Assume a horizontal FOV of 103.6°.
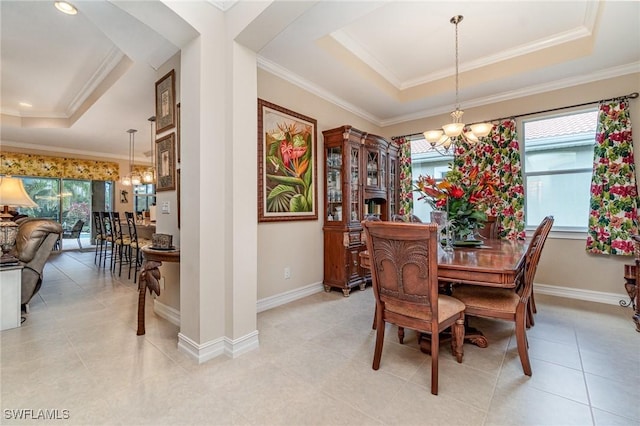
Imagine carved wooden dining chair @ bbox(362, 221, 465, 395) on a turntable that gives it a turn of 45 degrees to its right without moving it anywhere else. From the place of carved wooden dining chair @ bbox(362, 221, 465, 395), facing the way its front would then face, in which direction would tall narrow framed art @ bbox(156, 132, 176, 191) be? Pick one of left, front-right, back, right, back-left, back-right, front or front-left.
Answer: back

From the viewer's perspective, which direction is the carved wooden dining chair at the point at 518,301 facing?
to the viewer's left

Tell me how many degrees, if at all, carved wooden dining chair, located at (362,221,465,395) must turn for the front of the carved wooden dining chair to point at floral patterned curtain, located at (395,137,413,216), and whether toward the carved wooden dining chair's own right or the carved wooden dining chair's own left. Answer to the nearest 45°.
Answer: approximately 45° to the carved wooden dining chair's own left

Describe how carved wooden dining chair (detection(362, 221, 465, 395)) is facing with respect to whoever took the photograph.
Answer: facing away from the viewer and to the right of the viewer

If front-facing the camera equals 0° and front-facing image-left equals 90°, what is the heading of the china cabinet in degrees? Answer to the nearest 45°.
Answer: approximately 315°

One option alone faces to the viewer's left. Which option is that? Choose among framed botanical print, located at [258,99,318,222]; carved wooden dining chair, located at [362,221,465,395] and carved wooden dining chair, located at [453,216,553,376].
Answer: carved wooden dining chair, located at [453,216,553,376]
